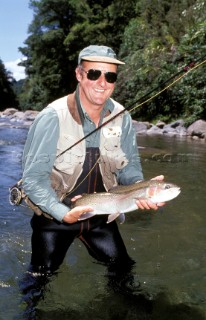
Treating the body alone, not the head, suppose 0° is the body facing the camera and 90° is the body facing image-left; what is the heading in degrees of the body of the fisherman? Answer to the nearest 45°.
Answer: approximately 315°

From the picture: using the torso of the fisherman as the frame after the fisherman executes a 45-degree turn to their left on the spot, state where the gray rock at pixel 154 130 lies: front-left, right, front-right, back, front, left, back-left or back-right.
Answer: left

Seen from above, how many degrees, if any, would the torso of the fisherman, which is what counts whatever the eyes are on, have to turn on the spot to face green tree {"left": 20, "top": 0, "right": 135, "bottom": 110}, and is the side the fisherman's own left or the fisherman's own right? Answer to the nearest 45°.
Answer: approximately 135° to the fisherman's own left

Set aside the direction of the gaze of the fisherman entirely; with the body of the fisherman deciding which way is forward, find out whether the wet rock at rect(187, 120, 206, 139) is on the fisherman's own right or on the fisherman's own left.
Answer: on the fisherman's own left

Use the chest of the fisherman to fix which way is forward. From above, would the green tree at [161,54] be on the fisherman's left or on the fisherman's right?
on the fisherman's left
